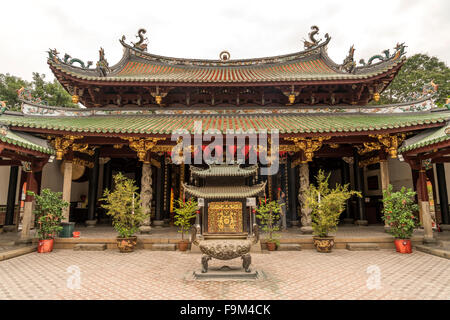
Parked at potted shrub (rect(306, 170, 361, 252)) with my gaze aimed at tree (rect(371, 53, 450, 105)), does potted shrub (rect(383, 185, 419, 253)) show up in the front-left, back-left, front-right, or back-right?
front-right

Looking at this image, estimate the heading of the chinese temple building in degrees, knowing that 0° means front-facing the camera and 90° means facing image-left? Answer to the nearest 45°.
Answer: approximately 0°

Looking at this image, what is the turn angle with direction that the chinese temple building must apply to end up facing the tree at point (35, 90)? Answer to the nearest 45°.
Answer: approximately 135° to its right

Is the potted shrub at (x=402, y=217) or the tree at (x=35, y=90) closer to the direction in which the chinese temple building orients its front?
the potted shrub

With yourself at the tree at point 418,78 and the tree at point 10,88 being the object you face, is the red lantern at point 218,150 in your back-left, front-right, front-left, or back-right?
front-left

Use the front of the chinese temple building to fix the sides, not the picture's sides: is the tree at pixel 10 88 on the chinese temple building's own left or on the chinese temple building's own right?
on the chinese temple building's own right

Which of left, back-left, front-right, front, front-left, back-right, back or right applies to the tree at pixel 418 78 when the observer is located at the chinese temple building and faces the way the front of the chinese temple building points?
back-left

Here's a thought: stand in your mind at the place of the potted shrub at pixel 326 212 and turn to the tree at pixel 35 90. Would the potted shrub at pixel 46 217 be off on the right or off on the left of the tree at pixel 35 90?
left

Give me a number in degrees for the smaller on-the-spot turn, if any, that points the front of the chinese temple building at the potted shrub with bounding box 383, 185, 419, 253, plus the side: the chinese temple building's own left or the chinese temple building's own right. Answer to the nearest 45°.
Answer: approximately 45° to the chinese temple building's own left

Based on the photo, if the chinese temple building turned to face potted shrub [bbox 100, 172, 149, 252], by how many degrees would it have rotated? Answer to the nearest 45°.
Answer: approximately 45° to its right
